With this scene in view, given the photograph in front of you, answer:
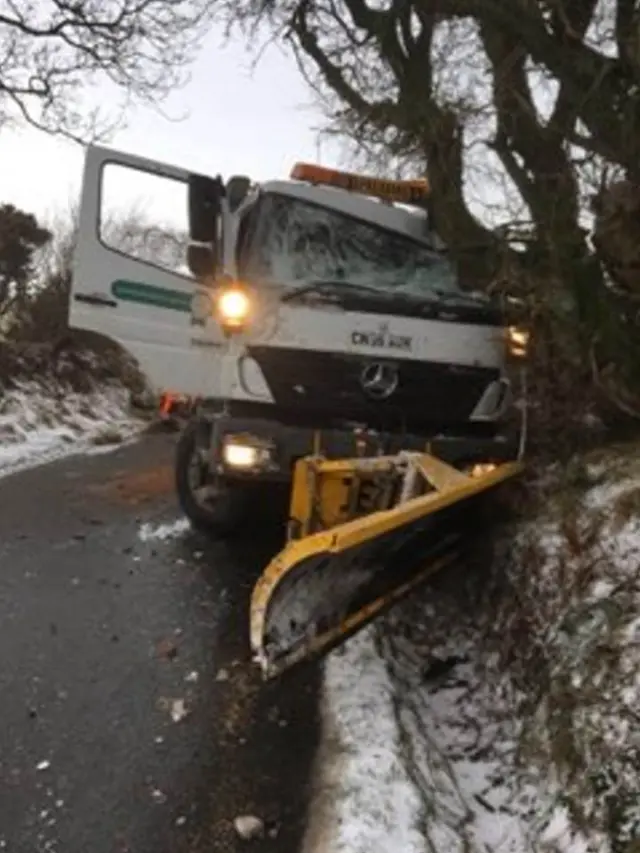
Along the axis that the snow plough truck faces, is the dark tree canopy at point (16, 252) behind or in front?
behind

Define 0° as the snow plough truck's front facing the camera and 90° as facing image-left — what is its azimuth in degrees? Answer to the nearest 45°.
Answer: approximately 0°
